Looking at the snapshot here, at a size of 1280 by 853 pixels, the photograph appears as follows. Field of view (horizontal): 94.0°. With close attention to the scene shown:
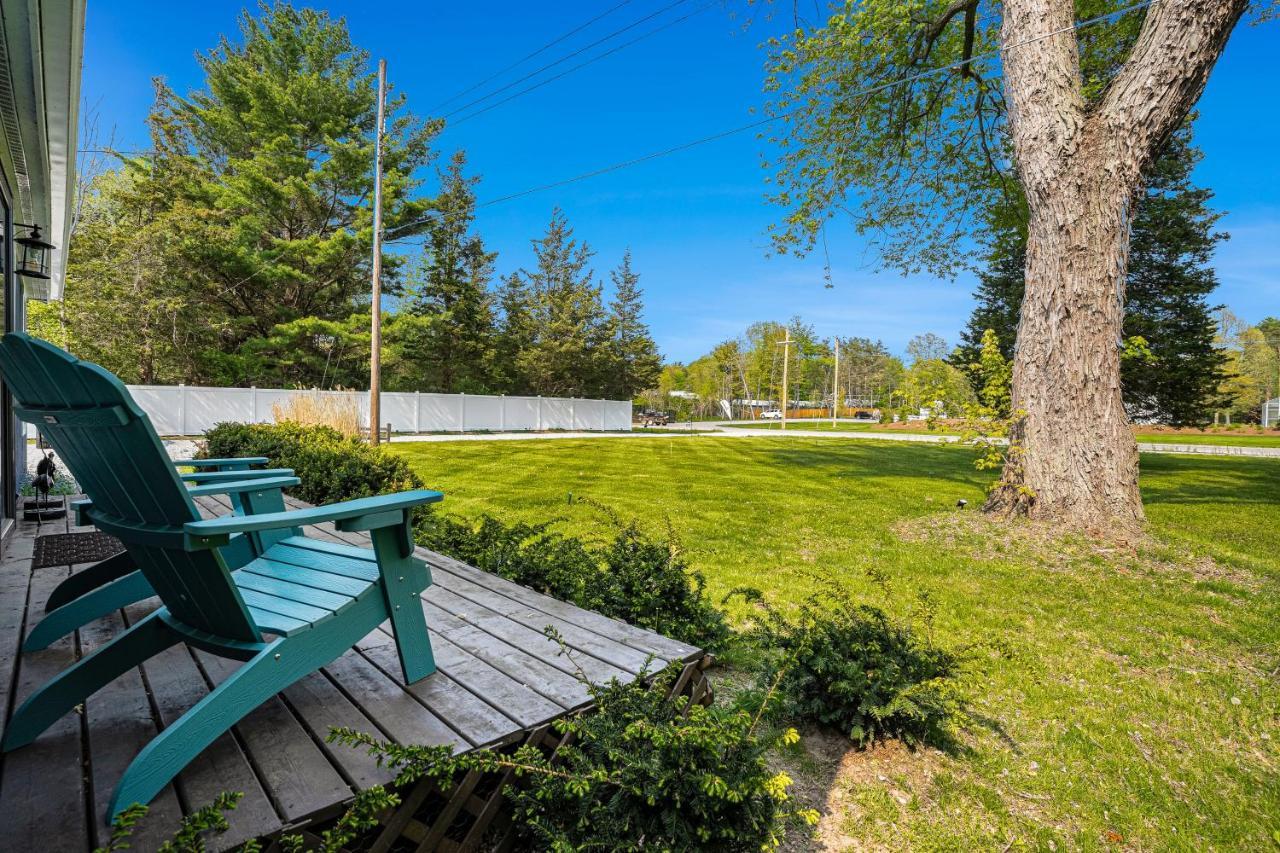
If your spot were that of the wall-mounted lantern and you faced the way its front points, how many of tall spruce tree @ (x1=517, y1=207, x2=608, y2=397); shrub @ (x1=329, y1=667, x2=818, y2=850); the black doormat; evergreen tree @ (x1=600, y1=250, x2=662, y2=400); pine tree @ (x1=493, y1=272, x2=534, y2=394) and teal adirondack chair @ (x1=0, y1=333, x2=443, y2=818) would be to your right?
3

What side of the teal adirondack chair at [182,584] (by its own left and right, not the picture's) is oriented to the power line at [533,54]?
front

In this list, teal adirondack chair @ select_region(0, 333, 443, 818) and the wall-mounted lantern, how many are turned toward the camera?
0

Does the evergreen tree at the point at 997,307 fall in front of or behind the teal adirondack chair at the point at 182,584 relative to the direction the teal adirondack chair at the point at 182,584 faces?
in front

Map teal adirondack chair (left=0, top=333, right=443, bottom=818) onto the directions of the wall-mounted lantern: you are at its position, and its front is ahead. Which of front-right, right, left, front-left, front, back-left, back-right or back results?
right

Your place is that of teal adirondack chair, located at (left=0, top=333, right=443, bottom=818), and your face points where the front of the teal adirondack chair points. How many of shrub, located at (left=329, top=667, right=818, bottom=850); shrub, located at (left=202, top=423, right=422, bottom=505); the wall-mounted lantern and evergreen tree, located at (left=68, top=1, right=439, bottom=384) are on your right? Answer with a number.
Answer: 1

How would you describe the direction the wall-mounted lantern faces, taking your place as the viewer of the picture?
facing to the right of the viewer

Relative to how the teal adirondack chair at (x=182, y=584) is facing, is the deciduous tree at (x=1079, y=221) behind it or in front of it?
in front

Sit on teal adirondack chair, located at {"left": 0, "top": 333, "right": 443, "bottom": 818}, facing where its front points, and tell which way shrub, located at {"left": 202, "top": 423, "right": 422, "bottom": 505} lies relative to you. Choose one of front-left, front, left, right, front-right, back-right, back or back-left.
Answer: front-left

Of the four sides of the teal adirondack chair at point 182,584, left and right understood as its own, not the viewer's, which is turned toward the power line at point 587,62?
front

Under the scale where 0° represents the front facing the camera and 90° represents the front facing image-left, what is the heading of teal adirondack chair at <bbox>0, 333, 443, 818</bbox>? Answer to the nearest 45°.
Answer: approximately 225°

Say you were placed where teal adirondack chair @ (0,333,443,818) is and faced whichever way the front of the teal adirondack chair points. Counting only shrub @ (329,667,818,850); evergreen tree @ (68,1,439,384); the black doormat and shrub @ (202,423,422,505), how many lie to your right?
1

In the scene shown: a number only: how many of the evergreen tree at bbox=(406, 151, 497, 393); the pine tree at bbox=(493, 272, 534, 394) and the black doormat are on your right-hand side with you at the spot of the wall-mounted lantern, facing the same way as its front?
1

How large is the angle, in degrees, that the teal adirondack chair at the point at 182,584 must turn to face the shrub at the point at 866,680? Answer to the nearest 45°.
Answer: approximately 45° to its right
